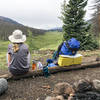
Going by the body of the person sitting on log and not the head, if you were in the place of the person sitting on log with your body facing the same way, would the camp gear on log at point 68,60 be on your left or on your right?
on your right

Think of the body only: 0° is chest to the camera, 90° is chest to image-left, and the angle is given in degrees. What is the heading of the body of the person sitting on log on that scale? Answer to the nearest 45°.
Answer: approximately 180°

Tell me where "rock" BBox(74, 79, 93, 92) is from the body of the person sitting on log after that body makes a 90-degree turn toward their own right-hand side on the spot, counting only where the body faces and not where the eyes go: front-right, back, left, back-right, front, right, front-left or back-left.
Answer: front-right

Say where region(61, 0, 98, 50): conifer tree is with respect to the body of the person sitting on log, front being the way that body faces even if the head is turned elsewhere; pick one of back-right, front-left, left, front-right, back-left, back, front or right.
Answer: front-right

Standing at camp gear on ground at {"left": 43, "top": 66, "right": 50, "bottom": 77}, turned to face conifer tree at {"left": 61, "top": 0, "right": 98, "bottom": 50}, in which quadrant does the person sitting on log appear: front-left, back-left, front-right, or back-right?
back-left

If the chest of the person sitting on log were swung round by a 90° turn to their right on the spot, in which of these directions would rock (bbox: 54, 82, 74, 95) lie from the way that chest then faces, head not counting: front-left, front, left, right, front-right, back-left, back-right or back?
front-right

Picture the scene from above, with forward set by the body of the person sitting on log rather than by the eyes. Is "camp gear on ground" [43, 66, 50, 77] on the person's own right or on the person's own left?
on the person's own right

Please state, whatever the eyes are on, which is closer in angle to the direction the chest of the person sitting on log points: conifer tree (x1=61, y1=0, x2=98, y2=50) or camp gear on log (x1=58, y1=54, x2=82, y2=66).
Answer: the conifer tree
